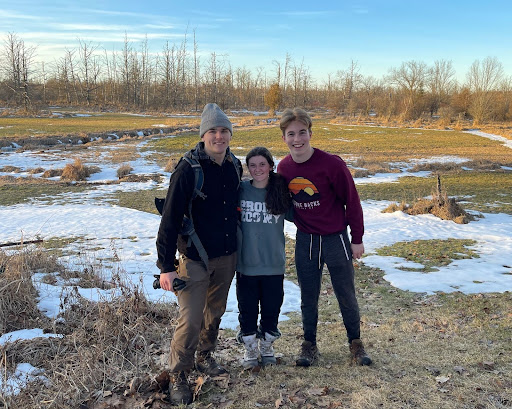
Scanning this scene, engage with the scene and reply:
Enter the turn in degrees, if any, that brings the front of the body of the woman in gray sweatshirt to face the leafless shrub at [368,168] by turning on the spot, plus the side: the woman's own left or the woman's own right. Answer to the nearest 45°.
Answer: approximately 180°

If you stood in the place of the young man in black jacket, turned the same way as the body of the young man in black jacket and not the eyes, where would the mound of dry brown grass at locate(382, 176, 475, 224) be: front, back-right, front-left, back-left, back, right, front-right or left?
left

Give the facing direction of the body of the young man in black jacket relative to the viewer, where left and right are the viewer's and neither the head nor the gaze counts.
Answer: facing the viewer and to the right of the viewer

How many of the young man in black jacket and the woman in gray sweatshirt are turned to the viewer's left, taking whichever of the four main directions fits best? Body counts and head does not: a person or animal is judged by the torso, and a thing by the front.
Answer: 0

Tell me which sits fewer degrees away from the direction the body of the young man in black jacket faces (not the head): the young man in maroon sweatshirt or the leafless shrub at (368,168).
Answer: the young man in maroon sweatshirt

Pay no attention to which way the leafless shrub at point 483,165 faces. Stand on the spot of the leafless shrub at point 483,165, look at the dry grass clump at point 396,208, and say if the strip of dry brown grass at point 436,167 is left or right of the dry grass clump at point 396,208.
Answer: right
